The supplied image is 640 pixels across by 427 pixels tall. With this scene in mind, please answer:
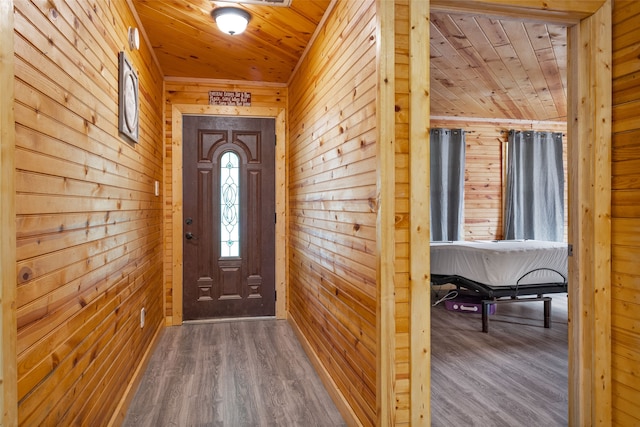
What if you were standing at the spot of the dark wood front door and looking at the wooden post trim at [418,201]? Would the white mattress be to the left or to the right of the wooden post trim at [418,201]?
left

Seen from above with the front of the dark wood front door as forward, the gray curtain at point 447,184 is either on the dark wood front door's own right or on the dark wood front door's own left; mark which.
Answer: on the dark wood front door's own left

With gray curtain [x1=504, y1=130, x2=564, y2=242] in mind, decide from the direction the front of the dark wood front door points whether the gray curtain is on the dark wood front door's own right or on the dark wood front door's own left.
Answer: on the dark wood front door's own left

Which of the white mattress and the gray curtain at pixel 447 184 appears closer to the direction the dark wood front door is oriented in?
the white mattress

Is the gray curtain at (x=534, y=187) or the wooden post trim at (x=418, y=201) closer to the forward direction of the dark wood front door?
the wooden post trim

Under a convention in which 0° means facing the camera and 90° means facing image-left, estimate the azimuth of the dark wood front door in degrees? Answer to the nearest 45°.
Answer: approximately 0°

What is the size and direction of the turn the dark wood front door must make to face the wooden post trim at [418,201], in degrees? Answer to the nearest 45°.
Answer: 0° — it already faces it

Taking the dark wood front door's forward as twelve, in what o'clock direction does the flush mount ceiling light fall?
The flush mount ceiling light is roughly at 12 o'clock from the dark wood front door.
